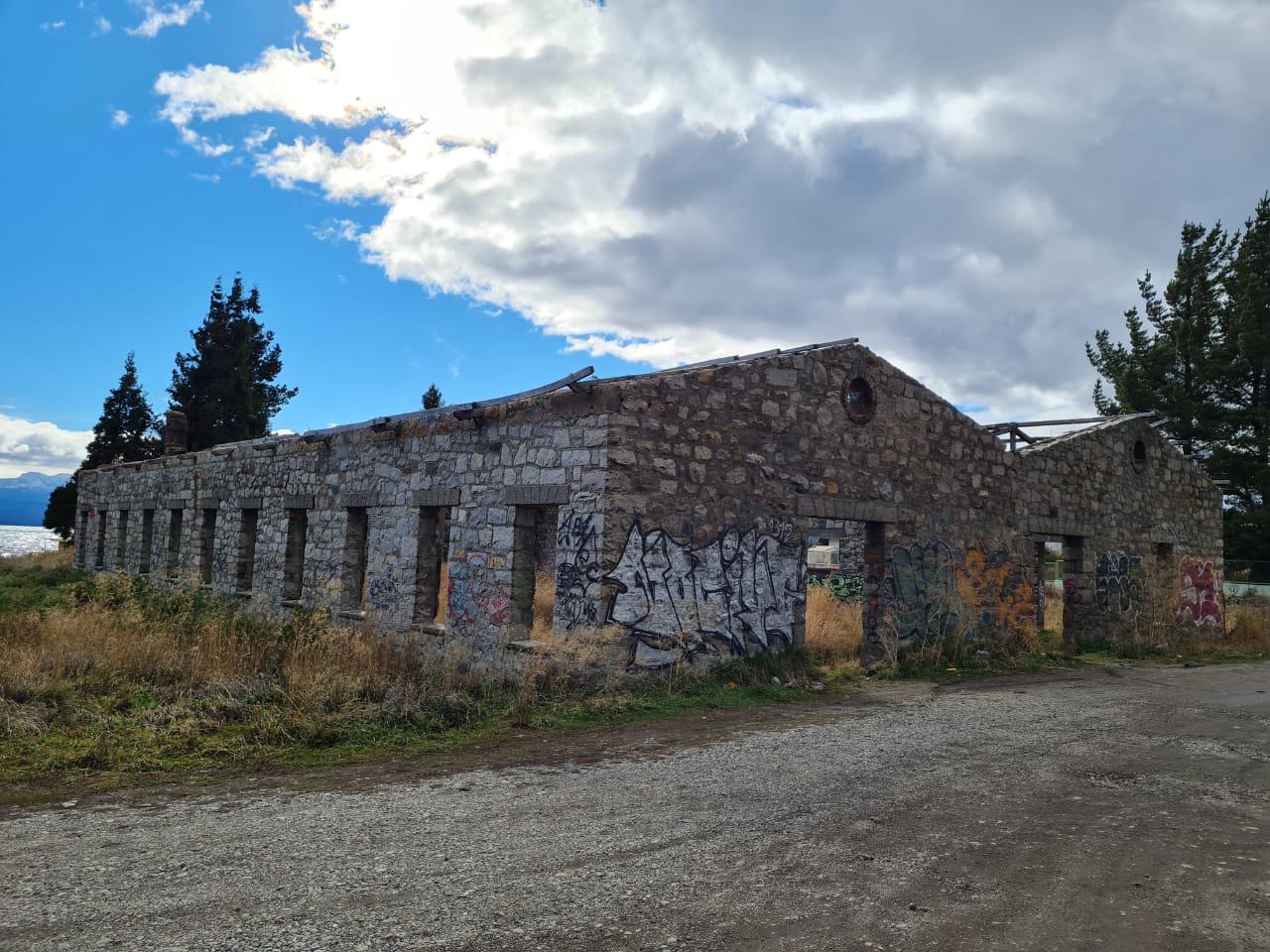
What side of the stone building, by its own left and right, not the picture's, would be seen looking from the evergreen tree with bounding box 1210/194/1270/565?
left

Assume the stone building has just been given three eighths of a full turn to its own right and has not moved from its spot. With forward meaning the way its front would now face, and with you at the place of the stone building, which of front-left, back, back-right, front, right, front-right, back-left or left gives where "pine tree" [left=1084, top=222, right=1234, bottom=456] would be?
back-right

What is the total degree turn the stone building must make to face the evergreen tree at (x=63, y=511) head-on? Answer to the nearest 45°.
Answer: approximately 180°

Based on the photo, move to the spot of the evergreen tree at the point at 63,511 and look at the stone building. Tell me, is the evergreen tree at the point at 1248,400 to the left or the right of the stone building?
left

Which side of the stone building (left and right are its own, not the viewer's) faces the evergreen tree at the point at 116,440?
back

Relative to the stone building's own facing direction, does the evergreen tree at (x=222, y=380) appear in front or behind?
behind

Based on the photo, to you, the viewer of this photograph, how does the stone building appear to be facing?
facing the viewer and to the right of the viewer
